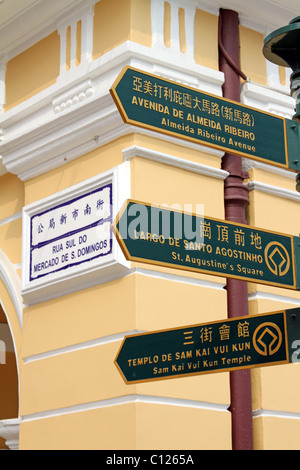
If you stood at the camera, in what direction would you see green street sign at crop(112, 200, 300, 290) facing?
facing the viewer and to the right of the viewer

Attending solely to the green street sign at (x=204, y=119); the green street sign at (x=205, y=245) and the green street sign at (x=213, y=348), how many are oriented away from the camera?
0

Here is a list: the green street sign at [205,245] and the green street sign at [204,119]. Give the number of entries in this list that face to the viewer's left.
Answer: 0

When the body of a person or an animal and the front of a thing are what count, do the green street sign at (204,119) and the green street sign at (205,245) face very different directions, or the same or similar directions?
same or similar directions

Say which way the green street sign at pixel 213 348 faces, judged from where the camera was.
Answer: facing the viewer and to the left of the viewer
